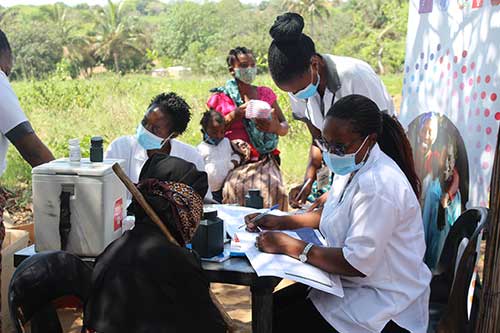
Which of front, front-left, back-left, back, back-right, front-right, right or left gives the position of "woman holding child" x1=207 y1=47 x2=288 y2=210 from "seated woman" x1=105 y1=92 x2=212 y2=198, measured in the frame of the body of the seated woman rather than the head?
back

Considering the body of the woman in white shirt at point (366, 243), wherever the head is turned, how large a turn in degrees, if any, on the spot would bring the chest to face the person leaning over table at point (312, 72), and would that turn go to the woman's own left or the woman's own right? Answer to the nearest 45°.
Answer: approximately 90° to the woman's own right

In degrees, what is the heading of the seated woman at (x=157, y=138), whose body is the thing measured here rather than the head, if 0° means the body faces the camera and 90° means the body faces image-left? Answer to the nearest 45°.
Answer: approximately 45°

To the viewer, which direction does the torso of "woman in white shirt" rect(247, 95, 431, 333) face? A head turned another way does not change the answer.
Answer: to the viewer's left

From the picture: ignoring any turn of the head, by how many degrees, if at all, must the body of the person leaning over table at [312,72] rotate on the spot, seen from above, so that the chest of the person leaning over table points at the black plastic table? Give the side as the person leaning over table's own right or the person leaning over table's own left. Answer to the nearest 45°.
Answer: approximately 45° to the person leaning over table's own left

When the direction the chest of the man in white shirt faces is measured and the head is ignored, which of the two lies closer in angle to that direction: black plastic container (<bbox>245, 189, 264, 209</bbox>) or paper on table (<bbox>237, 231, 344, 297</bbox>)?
the black plastic container

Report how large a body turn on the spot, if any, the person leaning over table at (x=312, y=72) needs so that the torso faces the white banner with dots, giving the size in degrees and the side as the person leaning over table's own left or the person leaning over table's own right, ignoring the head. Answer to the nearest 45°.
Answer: approximately 135° to the person leaning over table's own left

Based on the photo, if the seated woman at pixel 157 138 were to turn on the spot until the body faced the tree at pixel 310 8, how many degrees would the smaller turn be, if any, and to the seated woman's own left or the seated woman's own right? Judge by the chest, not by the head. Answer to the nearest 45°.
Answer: approximately 135° to the seated woman's own right

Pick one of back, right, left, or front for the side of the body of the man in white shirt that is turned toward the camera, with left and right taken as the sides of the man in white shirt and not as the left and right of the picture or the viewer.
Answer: right

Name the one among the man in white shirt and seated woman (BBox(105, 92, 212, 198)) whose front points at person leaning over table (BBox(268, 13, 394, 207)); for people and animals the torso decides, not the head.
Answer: the man in white shirt

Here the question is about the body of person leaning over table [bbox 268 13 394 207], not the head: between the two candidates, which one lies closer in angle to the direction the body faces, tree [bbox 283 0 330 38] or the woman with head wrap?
the woman with head wrap
